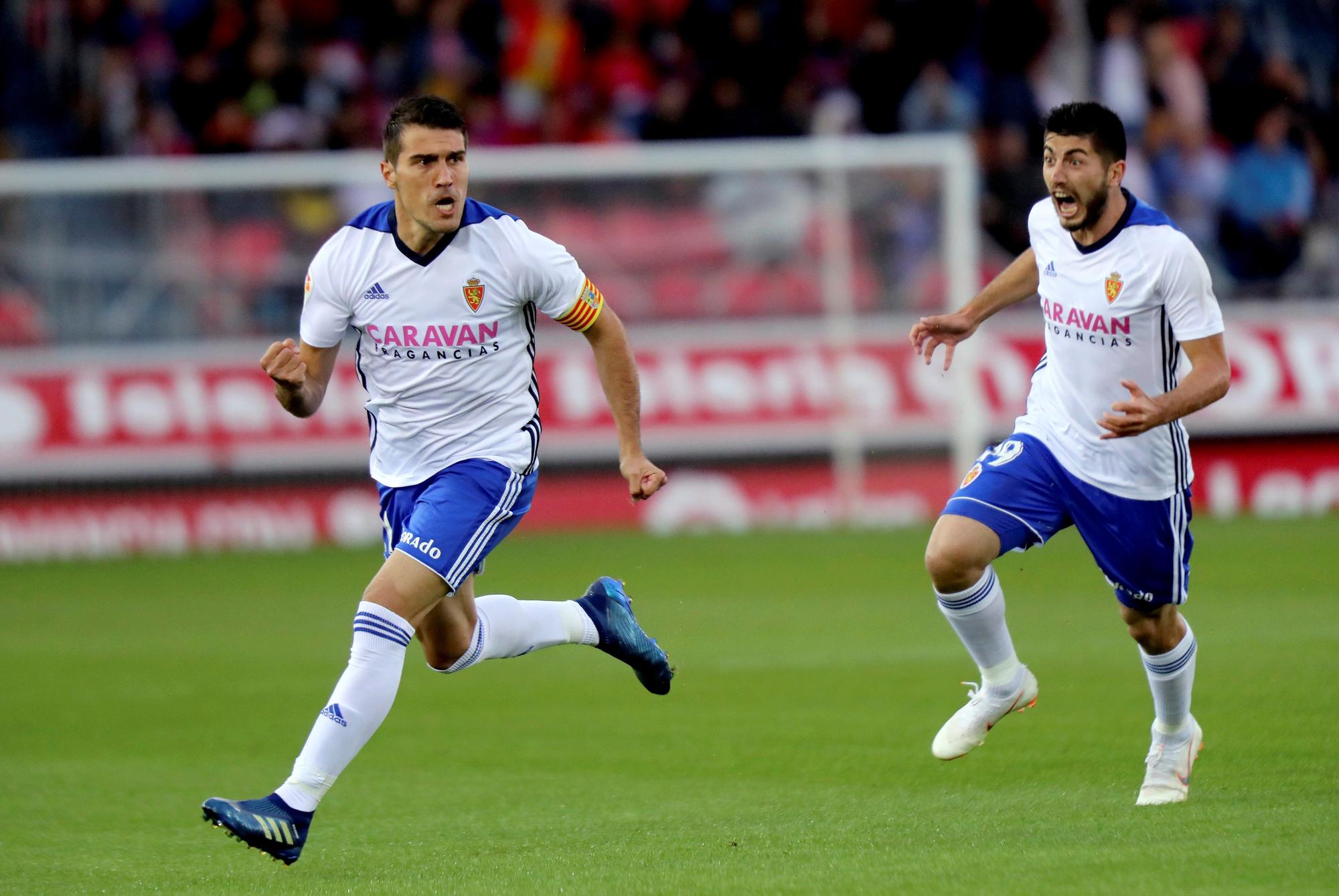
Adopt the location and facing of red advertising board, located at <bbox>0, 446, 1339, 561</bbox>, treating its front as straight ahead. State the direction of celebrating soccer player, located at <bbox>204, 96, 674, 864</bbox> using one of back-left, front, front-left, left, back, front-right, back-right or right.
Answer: front

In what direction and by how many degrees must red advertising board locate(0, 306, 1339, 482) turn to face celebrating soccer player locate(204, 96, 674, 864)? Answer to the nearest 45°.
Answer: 0° — it already faces them

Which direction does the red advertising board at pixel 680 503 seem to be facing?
toward the camera

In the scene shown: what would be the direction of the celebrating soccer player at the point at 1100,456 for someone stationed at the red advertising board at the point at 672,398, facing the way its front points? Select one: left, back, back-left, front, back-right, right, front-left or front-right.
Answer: front

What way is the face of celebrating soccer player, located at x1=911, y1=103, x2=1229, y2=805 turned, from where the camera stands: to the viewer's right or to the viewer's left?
to the viewer's left

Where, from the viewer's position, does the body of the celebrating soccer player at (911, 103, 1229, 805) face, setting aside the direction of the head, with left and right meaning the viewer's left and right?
facing the viewer and to the left of the viewer

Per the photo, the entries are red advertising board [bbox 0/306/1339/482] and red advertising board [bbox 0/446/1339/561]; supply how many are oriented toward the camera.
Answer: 2

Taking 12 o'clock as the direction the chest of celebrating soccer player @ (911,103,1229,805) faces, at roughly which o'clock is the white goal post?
The white goal post is roughly at 4 o'clock from the celebrating soccer player.

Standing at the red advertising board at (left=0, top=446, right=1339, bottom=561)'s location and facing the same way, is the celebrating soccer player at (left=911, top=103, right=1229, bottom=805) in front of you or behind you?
in front

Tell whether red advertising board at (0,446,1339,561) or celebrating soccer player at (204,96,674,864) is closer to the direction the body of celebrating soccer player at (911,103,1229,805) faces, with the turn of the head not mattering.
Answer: the celebrating soccer player
